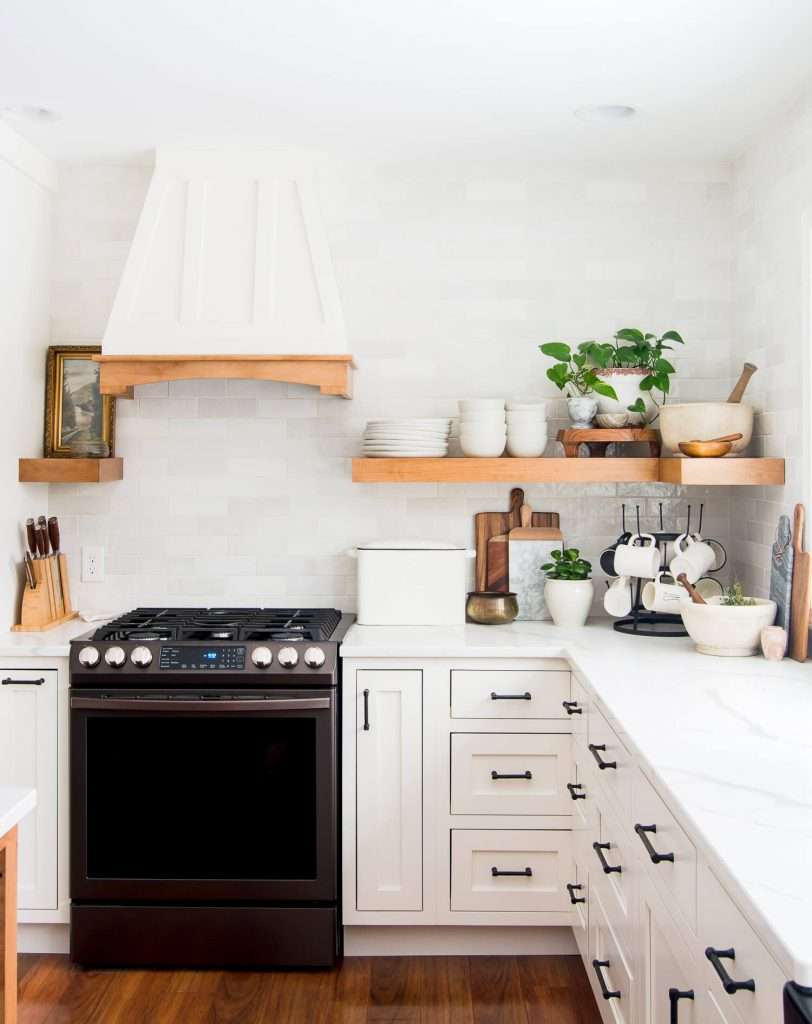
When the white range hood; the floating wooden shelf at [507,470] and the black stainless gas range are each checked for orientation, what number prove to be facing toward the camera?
3

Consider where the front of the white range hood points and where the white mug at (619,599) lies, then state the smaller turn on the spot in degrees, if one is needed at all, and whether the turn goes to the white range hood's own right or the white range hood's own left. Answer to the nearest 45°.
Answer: approximately 90° to the white range hood's own left

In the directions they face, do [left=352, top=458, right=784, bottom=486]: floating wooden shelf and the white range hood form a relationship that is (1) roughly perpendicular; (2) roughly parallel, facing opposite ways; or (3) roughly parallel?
roughly parallel

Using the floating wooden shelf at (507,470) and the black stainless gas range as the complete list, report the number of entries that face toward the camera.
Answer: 2

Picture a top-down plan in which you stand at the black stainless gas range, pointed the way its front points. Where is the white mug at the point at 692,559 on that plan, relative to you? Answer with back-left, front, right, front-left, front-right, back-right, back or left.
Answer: left

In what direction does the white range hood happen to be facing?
toward the camera

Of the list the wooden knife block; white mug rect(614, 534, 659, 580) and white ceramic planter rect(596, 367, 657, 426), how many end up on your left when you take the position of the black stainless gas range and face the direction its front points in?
2

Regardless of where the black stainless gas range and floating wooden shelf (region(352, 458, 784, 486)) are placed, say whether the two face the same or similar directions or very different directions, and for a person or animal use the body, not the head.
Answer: same or similar directions

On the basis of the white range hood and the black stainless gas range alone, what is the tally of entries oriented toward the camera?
2

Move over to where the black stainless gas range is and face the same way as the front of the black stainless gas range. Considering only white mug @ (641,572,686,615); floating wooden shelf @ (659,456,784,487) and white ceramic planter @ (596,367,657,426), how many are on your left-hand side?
3

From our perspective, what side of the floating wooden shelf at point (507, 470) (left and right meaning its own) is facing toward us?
front

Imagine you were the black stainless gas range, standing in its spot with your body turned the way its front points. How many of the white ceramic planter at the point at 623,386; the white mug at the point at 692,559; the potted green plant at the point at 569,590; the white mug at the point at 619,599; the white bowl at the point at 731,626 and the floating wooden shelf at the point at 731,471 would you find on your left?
6
